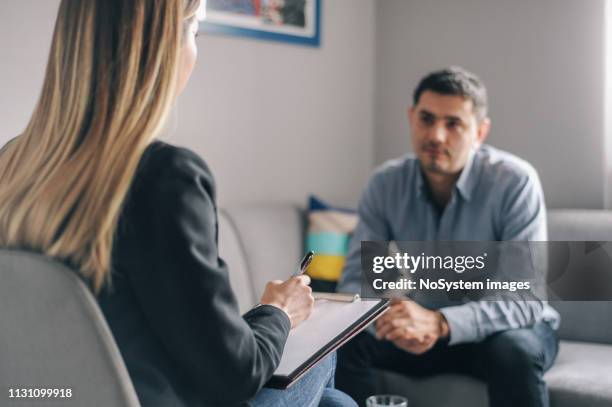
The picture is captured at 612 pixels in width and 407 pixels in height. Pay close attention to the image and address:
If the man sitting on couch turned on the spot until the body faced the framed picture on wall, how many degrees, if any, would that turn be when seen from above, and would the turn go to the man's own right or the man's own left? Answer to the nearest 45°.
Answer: approximately 90° to the man's own right

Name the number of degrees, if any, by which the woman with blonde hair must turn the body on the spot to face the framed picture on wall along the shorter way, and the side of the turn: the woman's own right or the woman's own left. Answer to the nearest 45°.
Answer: approximately 45° to the woman's own left

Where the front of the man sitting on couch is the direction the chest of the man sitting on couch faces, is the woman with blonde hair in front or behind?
in front

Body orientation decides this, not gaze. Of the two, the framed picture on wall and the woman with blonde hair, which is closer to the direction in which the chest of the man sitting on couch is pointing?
the woman with blonde hair

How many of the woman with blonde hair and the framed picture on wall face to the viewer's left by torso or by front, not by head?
0

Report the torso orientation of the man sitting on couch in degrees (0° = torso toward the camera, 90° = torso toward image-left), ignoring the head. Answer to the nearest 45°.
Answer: approximately 45°

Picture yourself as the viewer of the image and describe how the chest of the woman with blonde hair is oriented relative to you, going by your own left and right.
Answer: facing away from the viewer and to the right of the viewer

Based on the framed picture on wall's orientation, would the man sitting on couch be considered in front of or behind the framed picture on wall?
in front

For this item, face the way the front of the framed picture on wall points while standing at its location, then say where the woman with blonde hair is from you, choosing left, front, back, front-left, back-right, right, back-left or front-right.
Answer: front-right

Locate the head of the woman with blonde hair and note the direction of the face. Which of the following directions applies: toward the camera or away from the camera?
away from the camera

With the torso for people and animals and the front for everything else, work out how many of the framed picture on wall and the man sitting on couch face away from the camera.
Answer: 0

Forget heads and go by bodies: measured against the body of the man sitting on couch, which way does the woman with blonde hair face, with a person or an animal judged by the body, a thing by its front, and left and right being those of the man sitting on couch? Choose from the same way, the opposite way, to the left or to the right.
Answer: the opposite way
